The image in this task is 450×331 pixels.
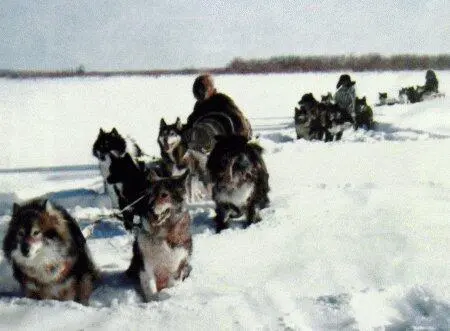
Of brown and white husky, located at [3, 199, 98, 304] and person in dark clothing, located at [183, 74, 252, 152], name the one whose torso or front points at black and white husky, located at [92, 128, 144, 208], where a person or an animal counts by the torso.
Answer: the person in dark clothing

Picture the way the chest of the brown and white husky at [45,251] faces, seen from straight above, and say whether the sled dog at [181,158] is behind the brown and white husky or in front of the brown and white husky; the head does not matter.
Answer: behind

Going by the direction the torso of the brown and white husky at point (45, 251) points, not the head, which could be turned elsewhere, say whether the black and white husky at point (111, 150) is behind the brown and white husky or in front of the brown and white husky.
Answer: behind

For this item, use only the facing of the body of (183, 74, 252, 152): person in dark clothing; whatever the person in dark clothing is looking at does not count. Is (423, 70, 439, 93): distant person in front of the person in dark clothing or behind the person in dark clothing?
behind

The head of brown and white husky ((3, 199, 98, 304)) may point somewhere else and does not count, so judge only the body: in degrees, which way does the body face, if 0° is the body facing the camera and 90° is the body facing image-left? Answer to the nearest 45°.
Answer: approximately 45°

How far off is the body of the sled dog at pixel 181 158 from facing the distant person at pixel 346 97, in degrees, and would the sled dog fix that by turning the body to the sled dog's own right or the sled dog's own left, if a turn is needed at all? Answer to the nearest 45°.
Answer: approximately 180°
